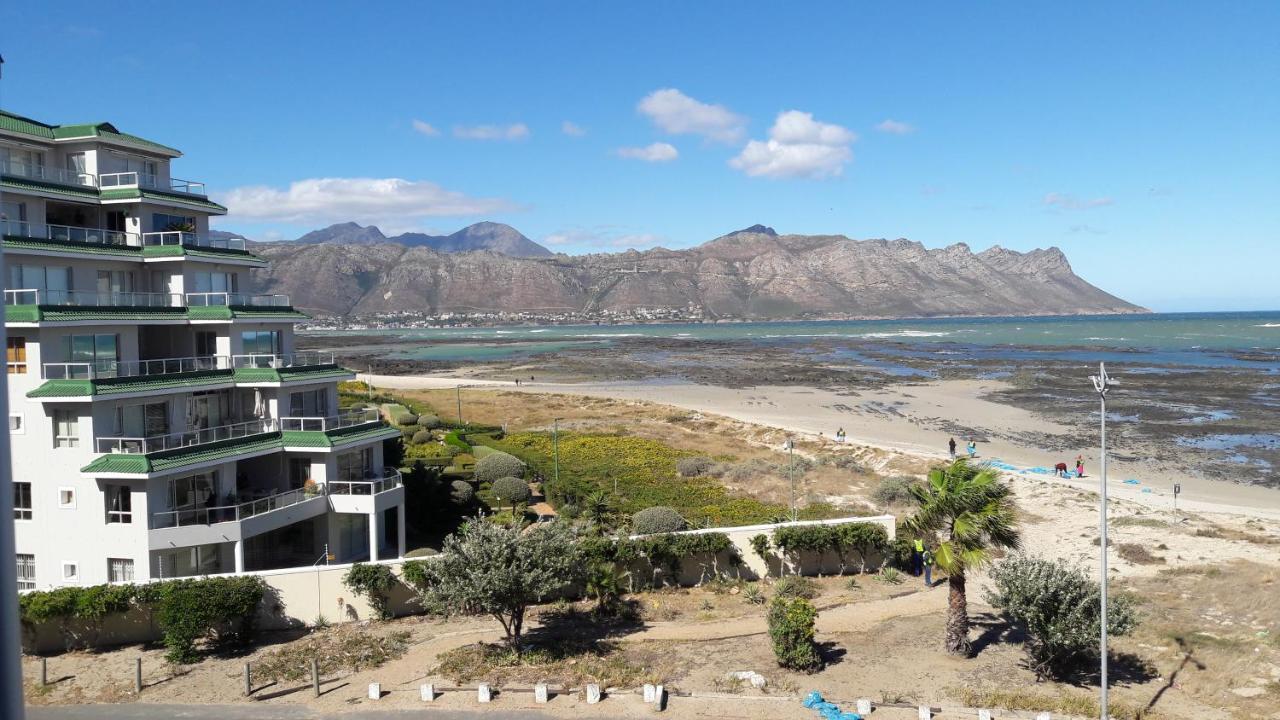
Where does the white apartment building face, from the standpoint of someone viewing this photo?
facing the viewer and to the right of the viewer

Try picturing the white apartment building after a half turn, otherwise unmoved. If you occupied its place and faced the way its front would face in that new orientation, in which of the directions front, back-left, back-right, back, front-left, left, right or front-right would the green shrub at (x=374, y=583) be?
back

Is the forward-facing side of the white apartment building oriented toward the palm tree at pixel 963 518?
yes

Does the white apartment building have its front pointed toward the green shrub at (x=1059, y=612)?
yes

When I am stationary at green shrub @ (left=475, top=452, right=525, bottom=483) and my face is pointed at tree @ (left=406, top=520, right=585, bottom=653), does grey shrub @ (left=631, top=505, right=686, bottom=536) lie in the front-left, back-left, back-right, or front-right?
front-left

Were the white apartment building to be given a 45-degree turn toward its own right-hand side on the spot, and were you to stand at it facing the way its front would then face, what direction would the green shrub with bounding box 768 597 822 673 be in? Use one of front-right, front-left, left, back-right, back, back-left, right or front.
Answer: front-left

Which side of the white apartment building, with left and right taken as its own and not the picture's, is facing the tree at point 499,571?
front

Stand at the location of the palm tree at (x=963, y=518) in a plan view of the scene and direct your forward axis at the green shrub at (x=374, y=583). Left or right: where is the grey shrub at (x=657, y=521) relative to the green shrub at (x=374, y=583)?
right

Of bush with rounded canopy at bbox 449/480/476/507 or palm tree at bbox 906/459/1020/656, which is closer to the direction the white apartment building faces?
the palm tree

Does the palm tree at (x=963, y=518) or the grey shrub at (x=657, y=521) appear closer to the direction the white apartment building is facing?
the palm tree

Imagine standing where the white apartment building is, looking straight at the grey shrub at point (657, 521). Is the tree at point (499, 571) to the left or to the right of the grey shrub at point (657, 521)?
right
